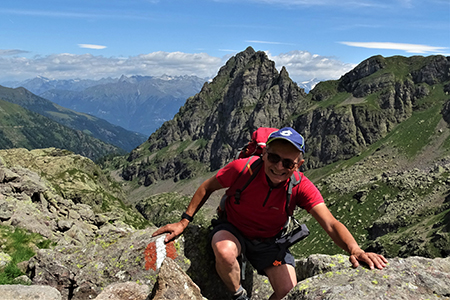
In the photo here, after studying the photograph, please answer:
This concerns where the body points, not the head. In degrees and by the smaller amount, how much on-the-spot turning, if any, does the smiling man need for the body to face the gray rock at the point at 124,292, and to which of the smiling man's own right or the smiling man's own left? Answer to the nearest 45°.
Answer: approximately 45° to the smiling man's own right

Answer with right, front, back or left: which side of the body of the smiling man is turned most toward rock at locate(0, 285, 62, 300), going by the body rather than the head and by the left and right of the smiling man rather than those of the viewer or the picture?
right

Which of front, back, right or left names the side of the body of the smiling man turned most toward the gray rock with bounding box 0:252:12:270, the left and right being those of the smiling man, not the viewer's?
right

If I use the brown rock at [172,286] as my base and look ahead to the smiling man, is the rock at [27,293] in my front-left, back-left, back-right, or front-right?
back-left

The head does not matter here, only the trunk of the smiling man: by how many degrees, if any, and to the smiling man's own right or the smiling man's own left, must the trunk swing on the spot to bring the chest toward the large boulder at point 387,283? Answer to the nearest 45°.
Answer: approximately 45° to the smiling man's own left

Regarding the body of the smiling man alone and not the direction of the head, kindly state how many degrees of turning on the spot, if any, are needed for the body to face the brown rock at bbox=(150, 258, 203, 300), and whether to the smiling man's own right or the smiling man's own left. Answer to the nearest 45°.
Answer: approximately 45° to the smiling man's own right

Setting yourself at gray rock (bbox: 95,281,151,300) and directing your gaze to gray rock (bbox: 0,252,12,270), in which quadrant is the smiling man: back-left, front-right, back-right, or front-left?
back-right

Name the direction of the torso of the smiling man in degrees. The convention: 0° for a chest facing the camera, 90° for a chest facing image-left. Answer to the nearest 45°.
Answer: approximately 0°
